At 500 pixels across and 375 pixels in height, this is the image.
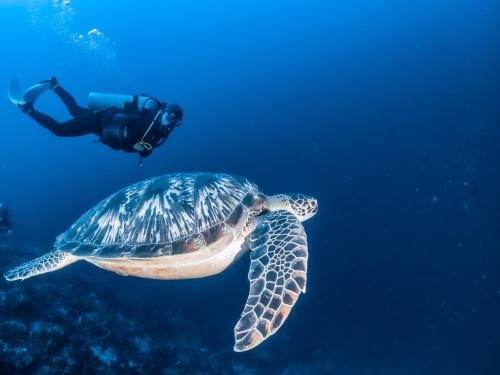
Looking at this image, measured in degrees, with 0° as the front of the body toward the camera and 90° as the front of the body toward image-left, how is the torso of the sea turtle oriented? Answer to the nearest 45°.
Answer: approximately 270°

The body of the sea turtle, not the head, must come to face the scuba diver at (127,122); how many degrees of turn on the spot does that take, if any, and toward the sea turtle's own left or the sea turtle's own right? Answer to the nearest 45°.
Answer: approximately 135° to the sea turtle's own left
